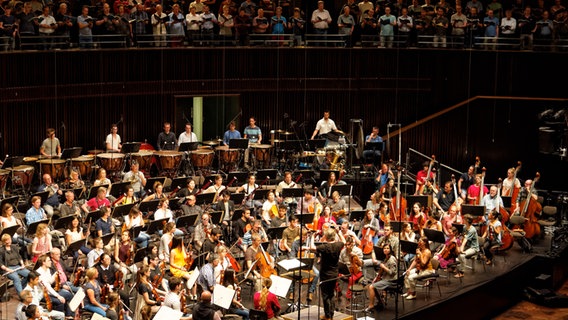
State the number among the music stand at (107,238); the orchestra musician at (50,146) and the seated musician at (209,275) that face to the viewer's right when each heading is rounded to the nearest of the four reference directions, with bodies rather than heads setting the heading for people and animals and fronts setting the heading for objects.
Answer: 1

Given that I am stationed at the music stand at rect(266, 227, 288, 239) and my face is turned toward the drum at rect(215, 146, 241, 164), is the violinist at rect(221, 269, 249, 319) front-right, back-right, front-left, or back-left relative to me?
back-left

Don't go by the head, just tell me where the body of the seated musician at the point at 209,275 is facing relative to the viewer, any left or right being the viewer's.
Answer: facing to the right of the viewer

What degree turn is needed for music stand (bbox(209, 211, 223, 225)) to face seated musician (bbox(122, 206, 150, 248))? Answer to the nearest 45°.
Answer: approximately 90° to its left

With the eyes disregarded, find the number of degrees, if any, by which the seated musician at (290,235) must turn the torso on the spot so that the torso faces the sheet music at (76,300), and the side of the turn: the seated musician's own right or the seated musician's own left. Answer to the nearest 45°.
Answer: approximately 90° to the seated musician's own right

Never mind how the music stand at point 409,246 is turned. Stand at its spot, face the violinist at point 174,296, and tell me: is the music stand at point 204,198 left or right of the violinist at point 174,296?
right

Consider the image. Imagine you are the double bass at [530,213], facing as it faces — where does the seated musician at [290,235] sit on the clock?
The seated musician is roughly at 12 o'clock from the double bass.

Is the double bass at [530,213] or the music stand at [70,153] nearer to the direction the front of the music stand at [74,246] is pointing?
the music stand

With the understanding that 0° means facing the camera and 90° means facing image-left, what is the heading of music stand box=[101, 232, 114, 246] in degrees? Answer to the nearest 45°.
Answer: approximately 135°

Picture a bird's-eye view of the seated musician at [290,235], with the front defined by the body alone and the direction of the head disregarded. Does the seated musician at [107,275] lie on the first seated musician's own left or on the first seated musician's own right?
on the first seated musician's own right

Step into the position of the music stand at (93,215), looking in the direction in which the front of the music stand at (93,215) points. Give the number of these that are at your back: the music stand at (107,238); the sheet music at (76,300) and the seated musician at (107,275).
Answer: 3

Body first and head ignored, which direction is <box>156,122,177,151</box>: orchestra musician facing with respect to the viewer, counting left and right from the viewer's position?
facing the viewer

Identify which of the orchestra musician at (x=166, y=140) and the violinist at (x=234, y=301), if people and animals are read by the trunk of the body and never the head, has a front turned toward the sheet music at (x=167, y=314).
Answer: the orchestra musician

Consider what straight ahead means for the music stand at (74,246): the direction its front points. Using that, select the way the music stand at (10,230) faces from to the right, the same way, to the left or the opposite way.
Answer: the same way

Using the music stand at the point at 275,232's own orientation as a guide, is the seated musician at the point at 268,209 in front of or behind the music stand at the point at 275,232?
in front

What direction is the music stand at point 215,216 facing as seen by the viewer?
away from the camera

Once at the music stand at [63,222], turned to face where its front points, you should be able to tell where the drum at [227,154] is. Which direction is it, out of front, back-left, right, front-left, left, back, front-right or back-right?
right

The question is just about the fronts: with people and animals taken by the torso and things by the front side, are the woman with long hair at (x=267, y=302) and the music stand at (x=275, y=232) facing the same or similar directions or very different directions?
same or similar directions

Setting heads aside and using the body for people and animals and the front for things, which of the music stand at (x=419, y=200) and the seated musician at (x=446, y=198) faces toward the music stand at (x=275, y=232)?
the seated musician

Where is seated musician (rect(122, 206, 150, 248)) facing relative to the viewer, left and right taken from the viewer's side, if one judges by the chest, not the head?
facing the viewer and to the right of the viewer

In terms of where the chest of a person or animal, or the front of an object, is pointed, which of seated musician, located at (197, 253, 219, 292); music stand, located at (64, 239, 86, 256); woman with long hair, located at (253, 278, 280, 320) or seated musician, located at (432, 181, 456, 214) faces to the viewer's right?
seated musician, located at (197, 253, 219, 292)
